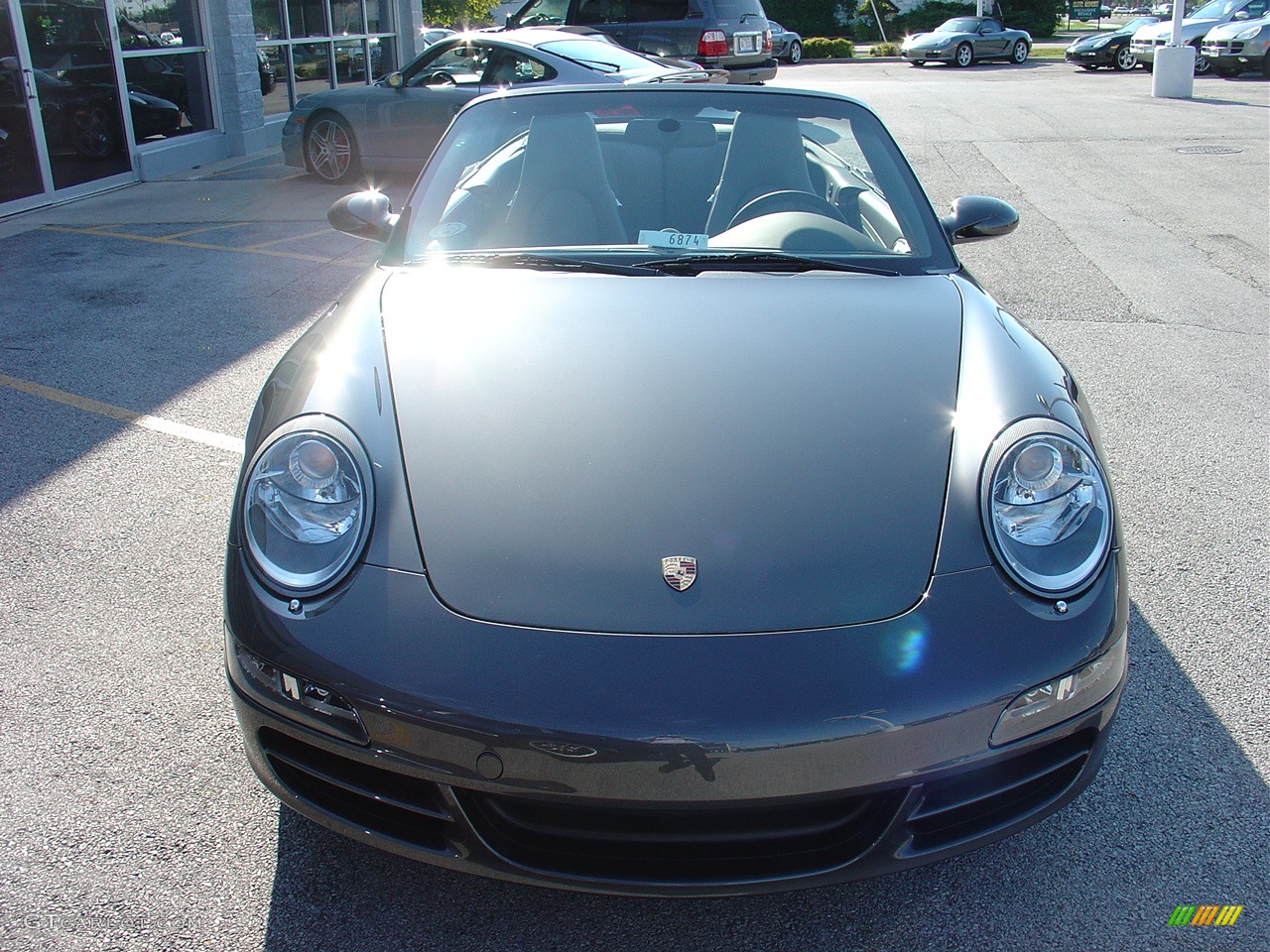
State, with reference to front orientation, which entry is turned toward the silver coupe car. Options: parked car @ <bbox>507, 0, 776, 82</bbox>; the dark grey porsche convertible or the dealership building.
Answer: the dealership building

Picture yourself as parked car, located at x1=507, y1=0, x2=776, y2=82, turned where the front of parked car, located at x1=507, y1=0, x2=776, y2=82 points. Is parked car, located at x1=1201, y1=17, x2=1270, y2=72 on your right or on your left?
on your right

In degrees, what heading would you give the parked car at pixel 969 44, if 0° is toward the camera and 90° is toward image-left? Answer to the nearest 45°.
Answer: approximately 45°

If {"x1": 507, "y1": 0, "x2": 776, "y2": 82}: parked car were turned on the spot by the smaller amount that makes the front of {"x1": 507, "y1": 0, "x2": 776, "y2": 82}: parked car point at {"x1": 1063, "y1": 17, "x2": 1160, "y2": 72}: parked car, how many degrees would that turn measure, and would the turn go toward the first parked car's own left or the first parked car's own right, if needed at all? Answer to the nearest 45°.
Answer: approximately 90° to the first parked car's own right

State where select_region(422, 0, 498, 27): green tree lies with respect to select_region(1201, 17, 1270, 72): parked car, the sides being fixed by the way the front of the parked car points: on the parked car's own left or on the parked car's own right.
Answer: on the parked car's own right

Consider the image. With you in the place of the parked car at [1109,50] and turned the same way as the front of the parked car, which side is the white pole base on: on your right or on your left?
on your left

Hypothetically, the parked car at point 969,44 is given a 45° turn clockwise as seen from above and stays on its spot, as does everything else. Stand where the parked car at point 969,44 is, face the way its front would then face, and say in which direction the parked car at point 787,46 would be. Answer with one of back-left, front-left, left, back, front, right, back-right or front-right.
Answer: front

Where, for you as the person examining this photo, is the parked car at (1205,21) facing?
facing the viewer and to the left of the viewer

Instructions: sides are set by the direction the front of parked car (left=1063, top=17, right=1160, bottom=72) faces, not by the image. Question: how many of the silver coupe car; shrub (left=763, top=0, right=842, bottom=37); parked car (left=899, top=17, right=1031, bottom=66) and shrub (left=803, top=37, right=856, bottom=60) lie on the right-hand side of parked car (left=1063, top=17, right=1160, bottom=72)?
3

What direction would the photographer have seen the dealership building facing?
facing the viewer and to the right of the viewer

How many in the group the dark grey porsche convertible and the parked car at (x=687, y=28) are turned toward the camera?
1

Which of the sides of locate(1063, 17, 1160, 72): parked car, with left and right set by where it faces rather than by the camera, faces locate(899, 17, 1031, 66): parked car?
right

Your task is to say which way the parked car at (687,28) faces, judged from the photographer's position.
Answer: facing away from the viewer and to the left of the viewer

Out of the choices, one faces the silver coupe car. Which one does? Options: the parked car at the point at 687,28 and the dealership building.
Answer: the dealership building
